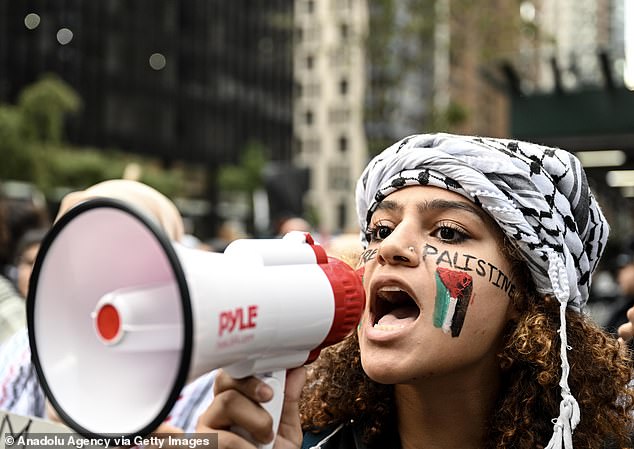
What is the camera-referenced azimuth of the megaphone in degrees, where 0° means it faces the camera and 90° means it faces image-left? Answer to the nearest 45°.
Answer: approximately 45°
